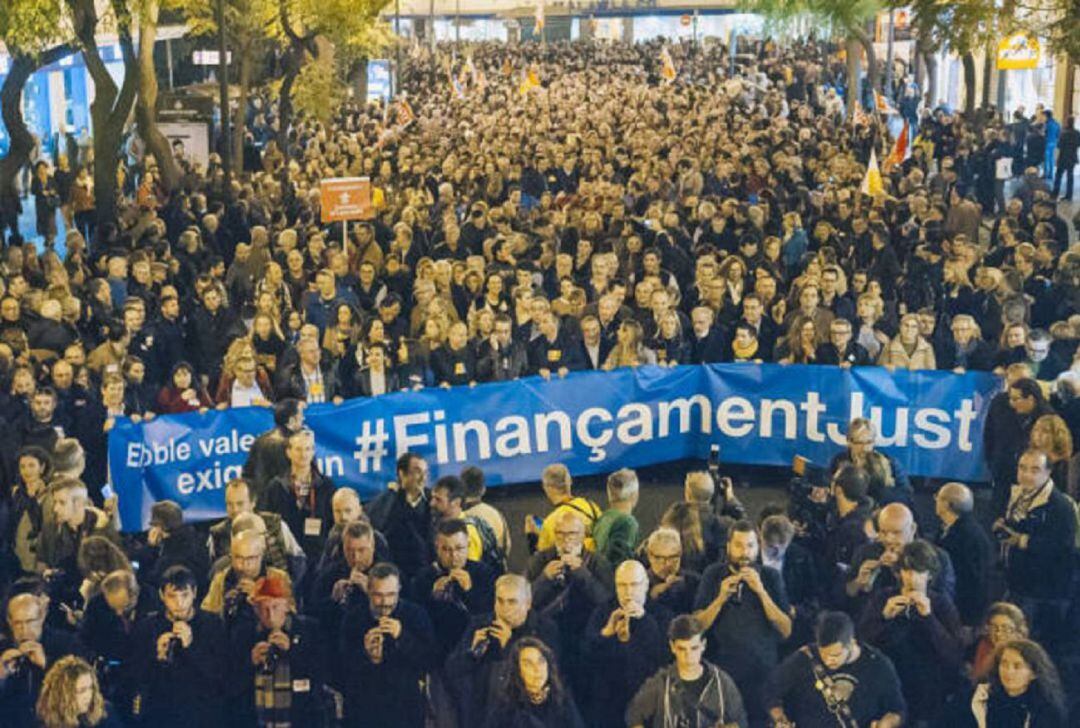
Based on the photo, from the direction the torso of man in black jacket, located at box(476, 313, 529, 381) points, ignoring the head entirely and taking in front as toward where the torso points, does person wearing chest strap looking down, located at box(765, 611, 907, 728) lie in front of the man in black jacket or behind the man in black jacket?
in front

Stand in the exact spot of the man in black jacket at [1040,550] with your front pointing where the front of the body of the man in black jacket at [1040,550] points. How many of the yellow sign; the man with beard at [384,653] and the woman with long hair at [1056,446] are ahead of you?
1

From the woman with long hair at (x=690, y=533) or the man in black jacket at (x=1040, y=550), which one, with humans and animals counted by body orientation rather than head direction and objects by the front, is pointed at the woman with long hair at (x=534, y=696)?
the man in black jacket

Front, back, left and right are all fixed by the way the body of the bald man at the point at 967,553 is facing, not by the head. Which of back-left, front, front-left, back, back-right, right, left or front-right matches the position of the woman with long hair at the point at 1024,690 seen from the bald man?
left

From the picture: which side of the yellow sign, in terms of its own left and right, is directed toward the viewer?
front

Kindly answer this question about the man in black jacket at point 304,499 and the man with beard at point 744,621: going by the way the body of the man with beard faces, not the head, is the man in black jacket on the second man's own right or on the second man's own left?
on the second man's own right

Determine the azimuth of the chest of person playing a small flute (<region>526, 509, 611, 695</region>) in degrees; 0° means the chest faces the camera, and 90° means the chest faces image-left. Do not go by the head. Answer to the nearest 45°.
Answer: approximately 0°

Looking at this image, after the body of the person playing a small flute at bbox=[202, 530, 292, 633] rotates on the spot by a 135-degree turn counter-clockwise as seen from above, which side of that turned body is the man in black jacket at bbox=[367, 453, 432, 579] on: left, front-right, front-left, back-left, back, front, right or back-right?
front

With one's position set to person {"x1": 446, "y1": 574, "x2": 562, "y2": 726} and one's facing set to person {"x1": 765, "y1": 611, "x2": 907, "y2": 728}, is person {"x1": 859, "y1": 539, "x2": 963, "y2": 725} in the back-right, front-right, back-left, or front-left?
front-left
